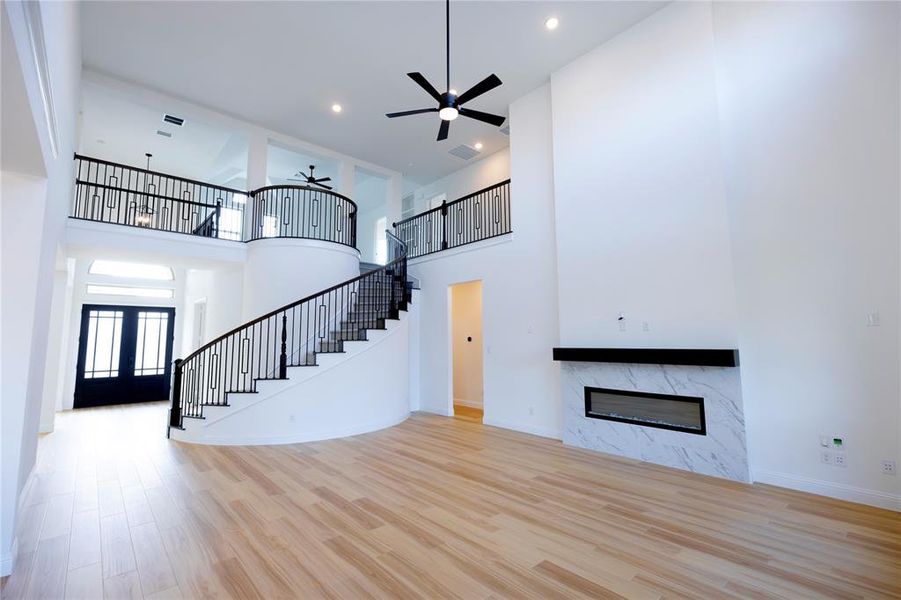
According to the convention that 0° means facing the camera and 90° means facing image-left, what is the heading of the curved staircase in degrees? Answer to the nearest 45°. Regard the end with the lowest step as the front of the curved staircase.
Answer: approximately 90°

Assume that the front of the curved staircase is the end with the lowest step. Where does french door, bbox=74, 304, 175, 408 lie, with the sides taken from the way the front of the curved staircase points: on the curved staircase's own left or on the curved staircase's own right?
on the curved staircase's own right

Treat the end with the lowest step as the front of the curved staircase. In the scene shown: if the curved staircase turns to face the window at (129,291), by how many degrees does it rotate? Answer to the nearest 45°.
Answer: approximately 45° to its right
